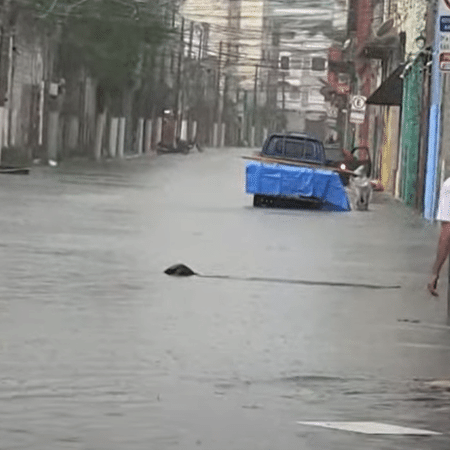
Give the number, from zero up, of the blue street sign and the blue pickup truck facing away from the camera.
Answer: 1

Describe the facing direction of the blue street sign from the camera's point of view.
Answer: facing the viewer

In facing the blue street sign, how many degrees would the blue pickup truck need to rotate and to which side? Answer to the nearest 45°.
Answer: approximately 180°

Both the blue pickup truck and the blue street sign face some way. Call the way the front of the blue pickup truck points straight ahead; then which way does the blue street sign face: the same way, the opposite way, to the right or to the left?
the opposite way

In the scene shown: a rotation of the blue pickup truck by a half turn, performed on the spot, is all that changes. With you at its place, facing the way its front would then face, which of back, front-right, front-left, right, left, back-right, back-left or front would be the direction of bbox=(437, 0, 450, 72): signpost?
front

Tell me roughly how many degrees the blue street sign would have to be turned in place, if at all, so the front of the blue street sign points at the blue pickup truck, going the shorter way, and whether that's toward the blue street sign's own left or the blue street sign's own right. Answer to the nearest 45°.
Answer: approximately 180°

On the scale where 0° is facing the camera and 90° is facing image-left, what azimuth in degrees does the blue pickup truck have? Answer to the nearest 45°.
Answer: approximately 180°
